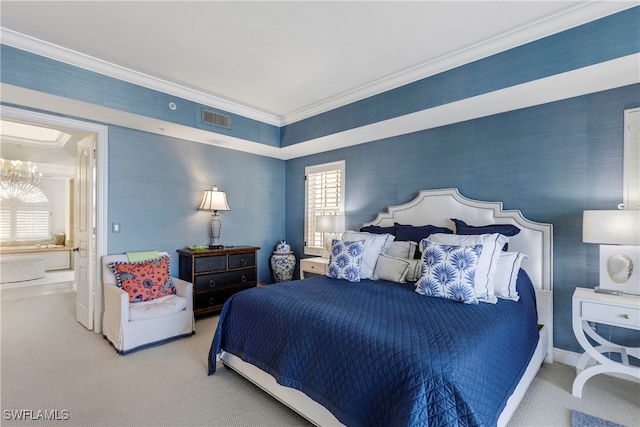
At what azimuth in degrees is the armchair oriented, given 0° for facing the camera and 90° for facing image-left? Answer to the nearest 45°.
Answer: approximately 315°

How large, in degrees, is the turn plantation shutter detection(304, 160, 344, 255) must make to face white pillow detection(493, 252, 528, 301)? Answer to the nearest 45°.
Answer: approximately 90° to its left

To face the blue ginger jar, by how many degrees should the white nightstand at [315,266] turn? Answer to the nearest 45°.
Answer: approximately 90° to its right

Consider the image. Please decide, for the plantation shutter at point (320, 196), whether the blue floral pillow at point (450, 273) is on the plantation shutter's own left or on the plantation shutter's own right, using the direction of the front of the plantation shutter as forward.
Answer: on the plantation shutter's own left

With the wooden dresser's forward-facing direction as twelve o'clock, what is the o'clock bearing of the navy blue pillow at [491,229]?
The navy blue pillow is roughly at 12 o'clock from the wooden dresser.

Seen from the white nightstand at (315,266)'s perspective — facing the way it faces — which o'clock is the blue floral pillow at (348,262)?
The blue floral pillow is roughly at 10 o'clock from the white nightstand.

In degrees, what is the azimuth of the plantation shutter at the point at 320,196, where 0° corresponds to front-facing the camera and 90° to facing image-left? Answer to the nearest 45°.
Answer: approximately 45°

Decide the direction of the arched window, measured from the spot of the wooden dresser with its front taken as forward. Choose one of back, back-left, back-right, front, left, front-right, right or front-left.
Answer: back

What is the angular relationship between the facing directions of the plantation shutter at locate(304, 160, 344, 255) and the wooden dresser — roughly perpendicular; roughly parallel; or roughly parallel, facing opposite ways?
roughly perpendicular

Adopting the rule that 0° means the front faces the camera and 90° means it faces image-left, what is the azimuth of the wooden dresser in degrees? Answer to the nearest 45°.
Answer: approximately 315°
